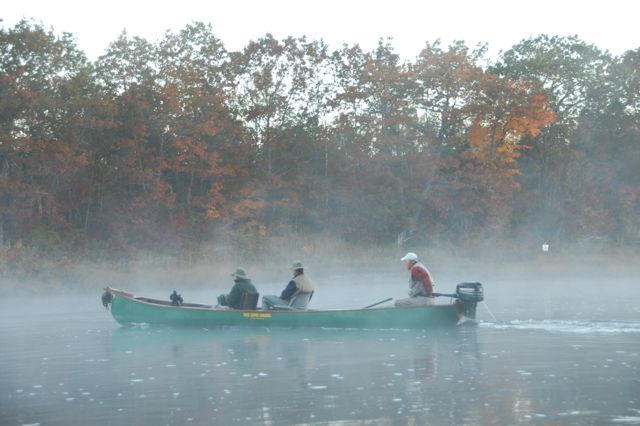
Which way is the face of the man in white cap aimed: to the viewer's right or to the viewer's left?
to the viewer's left

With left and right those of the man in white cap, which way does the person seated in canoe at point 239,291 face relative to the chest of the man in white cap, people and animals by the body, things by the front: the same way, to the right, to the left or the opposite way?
the same way

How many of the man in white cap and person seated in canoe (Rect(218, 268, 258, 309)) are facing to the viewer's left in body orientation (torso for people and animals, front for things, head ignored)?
2

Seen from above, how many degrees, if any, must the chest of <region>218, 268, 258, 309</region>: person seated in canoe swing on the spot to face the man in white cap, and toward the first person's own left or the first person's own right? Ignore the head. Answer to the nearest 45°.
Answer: approximately 180°

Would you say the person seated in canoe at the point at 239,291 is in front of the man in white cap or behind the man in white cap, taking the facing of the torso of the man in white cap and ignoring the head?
in front

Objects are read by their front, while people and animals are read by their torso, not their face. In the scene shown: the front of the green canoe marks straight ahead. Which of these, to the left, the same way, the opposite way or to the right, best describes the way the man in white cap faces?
the same way

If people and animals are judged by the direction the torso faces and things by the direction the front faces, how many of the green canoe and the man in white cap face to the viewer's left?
2

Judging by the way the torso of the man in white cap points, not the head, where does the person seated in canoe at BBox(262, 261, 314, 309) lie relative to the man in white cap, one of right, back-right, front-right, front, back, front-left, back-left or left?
front

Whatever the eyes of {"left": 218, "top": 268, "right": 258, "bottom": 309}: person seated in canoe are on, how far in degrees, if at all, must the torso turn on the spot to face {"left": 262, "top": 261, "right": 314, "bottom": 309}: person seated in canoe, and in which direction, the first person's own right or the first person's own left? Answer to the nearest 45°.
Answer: approximately 180°

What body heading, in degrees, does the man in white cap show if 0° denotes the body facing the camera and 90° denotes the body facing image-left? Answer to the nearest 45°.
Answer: approximately 90°

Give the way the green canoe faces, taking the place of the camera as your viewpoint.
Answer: facing to the left of the viewer

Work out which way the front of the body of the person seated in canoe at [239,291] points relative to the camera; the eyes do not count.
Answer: to the viewer's left
